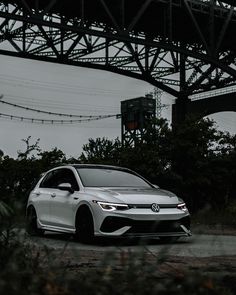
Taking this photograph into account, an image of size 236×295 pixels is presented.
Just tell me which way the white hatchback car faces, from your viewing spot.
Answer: facing the viewer and to the right of the viewer

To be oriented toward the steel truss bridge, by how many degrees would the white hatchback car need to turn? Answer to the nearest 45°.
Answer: approximately 135° to its left

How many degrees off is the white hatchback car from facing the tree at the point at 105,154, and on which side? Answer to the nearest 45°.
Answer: approximately 135° to its left
